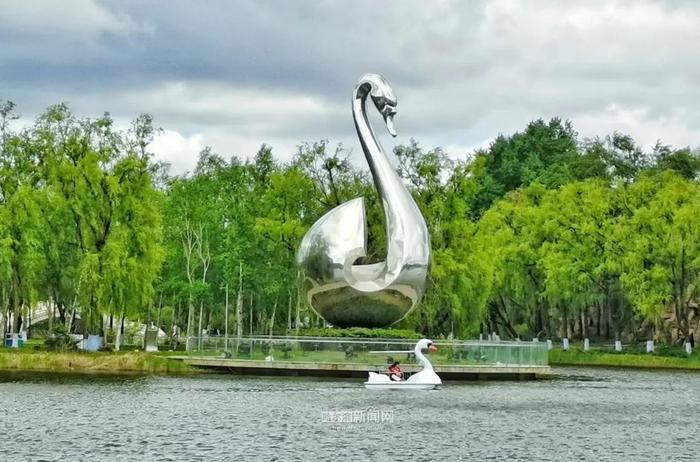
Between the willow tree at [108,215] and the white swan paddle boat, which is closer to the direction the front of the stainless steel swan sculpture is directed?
the white swan paddle boat

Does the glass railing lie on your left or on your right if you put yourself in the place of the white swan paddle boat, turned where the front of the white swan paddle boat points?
on your left

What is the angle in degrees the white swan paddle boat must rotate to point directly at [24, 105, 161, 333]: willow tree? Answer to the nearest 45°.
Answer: approximately 135° to its left

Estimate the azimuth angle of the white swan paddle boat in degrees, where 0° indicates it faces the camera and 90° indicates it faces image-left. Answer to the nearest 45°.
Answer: approximately 270°
